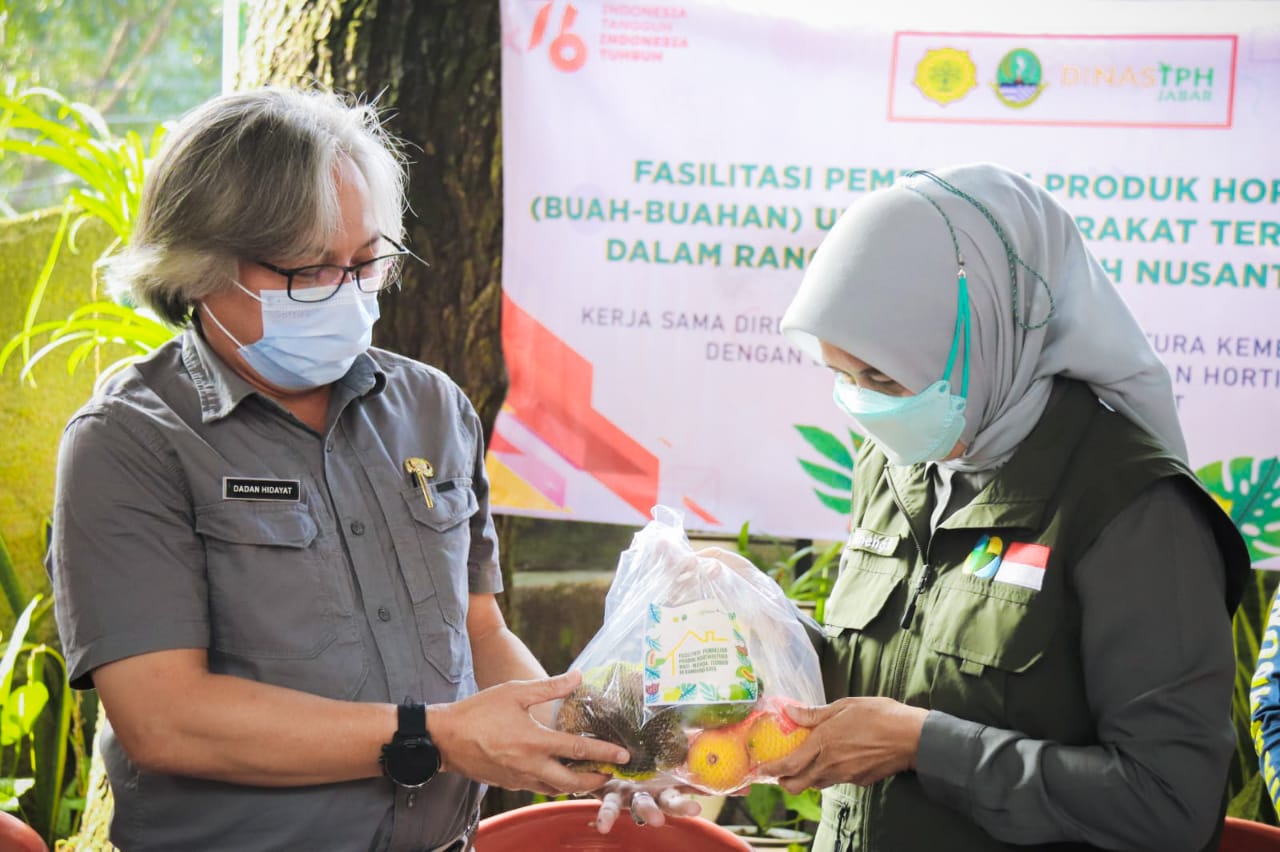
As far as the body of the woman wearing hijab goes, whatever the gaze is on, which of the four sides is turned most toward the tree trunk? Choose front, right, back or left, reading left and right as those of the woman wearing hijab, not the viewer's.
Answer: right

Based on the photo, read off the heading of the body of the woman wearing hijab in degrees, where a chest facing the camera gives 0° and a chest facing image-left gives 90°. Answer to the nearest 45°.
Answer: approximately 45°

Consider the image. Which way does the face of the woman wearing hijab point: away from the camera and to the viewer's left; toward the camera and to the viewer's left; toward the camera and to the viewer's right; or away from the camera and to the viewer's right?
toward the camera and to the viewer's left
